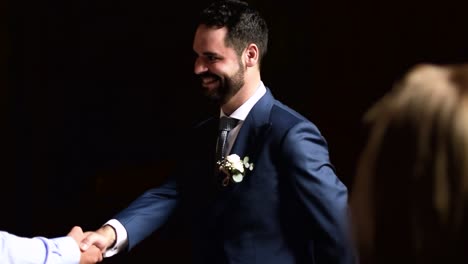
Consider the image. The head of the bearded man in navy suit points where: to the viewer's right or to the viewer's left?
to the viewer's left

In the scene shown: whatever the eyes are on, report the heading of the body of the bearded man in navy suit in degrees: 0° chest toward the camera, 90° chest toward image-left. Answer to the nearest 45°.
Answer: approximately 45°
